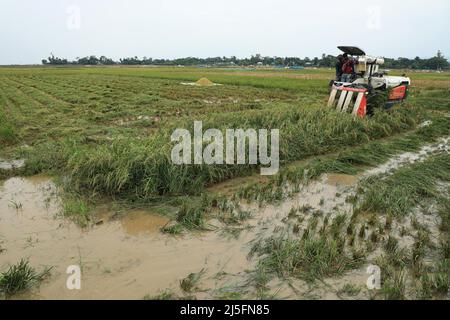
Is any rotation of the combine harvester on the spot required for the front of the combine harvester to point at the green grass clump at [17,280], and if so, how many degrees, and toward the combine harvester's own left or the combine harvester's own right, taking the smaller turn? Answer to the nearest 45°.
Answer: approximately 45° to the combine harvester's own left

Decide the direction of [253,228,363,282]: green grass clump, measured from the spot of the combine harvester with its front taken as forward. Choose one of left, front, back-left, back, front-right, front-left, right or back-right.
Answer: front-left

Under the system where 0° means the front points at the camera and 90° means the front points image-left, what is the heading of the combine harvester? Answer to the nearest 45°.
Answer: approximately 45°

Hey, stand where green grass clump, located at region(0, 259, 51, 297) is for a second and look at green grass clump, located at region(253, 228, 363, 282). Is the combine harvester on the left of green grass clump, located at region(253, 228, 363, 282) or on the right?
left
